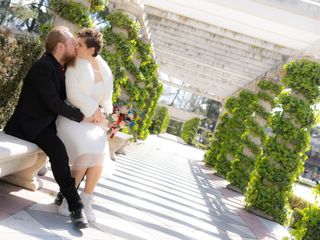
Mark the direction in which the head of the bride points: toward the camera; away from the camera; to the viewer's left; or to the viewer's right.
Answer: to the viewer's left

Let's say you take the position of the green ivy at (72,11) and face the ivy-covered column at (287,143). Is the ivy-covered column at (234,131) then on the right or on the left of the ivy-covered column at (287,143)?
left

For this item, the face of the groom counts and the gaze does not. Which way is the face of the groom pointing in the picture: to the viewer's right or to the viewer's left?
to the viewer's right

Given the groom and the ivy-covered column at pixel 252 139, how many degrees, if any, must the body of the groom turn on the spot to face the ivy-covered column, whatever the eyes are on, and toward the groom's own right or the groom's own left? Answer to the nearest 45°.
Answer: approximately 45° to the groom's own left

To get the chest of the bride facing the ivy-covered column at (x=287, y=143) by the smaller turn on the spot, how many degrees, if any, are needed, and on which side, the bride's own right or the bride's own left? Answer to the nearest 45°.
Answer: approximately 90° to the bride's own left

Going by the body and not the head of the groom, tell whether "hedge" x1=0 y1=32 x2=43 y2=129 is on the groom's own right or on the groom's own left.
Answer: on the groom's own left

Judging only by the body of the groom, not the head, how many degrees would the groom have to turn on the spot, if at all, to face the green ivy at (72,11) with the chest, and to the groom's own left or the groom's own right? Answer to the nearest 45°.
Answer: approximately 90° to the groom's own left

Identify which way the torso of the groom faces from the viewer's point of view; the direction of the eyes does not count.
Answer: to the viewer's right
